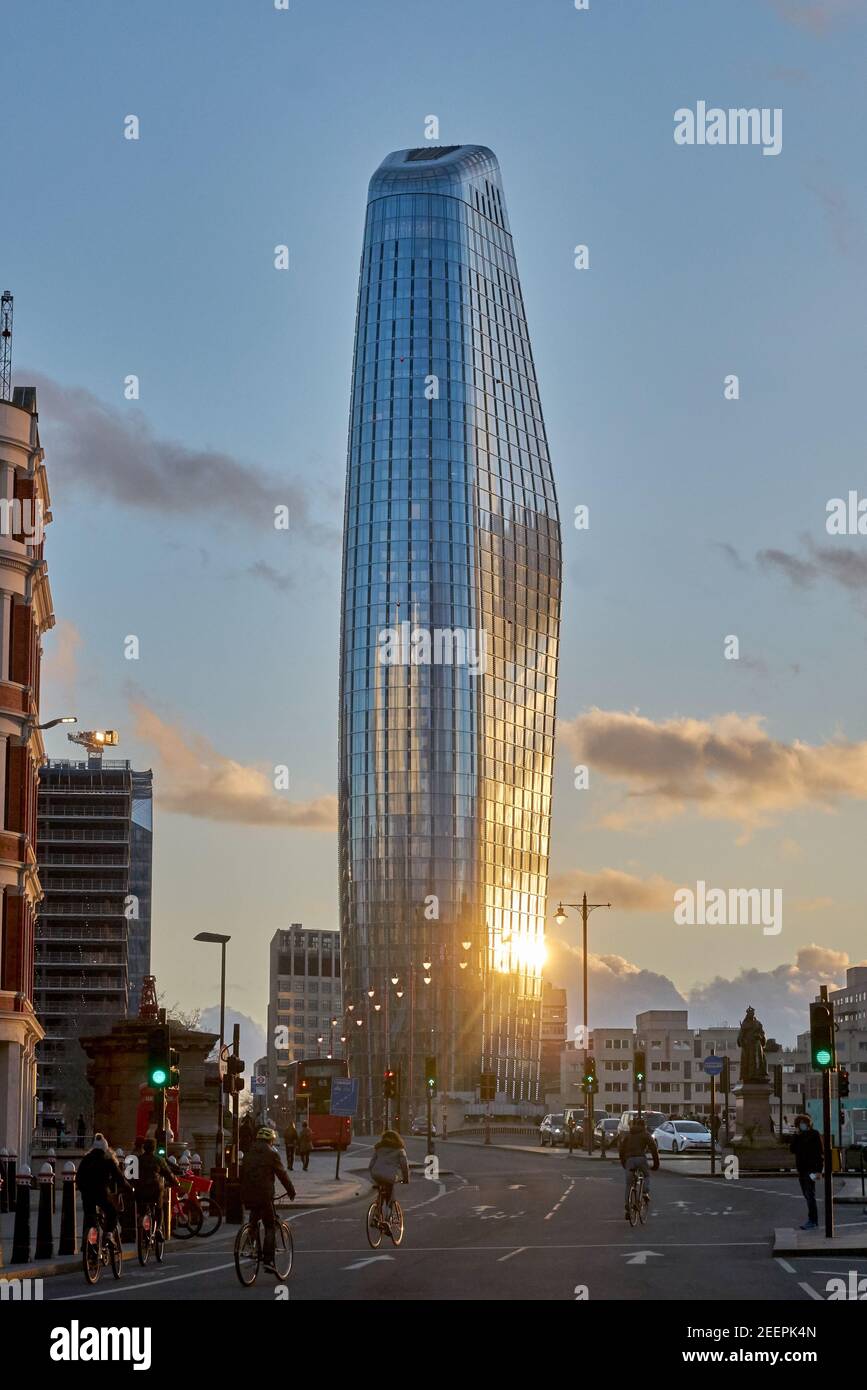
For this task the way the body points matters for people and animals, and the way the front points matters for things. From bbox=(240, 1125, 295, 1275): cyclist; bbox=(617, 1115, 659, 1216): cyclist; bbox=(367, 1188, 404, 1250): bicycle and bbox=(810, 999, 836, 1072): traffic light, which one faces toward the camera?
the traffic light

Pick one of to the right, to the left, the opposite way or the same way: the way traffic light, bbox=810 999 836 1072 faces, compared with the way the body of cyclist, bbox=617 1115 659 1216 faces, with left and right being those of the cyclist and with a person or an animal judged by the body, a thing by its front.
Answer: the opposite way

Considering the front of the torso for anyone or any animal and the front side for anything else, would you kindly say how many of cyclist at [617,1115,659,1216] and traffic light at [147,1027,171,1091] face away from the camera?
1

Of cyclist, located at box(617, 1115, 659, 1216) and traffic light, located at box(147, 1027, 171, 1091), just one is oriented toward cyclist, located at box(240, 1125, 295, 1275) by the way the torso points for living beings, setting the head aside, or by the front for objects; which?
the traffic light

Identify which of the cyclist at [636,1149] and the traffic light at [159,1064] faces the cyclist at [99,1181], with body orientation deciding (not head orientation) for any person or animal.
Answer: the traffic light

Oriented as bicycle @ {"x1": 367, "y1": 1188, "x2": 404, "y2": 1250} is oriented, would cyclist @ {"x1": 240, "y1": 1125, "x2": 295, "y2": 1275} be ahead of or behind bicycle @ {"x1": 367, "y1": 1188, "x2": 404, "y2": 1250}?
behind

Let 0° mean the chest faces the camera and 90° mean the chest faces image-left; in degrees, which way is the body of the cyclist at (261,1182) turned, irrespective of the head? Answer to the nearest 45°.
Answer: approximately 225°

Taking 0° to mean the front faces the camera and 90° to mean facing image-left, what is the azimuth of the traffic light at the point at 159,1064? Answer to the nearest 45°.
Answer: approximately 0°

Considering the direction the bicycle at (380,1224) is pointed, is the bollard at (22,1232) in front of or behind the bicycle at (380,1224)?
behind

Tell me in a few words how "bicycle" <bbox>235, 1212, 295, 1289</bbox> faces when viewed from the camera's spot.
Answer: facing away from the viewer and to the right of the viewer

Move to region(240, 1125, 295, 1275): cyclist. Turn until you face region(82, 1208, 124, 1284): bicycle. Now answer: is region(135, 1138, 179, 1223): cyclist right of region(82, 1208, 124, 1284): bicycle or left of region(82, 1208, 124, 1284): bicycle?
right
